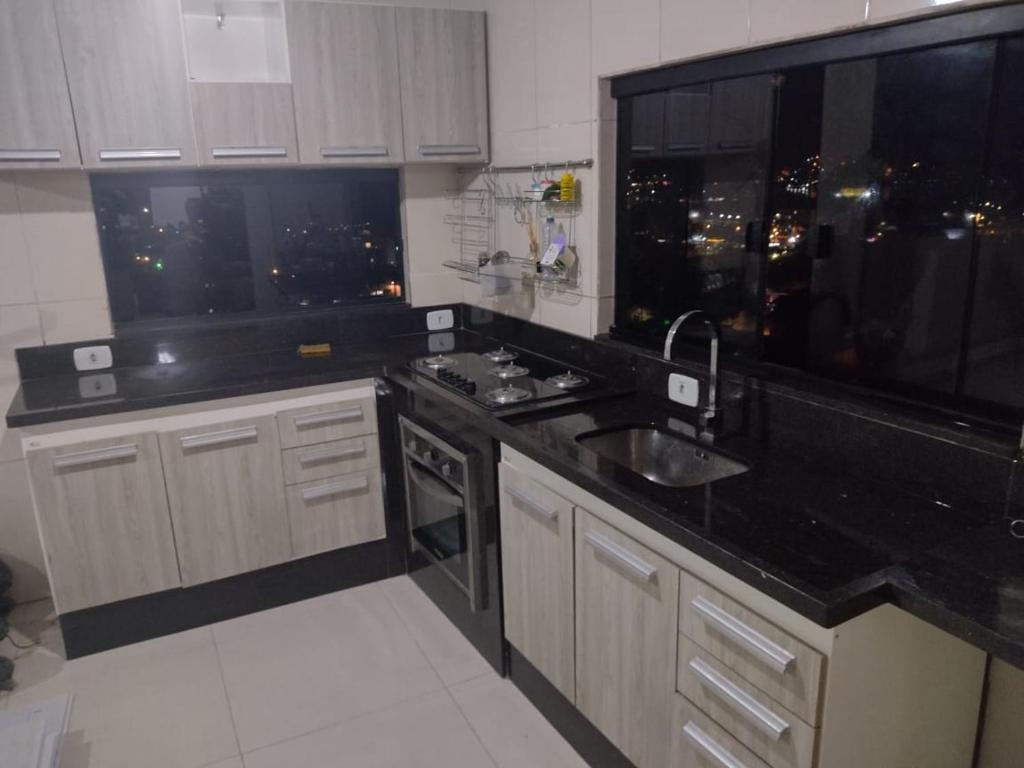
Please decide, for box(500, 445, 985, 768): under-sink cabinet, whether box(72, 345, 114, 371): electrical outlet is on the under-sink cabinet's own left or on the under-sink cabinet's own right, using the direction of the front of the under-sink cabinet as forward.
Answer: on the under-sink cabinet's own right

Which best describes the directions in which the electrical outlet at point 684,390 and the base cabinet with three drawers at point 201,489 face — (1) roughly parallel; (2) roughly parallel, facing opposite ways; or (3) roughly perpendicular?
roughly perpendicular

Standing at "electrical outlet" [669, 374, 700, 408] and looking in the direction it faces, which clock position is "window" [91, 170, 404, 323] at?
The window is roughly at 2 o'clock from the electrical outlet.

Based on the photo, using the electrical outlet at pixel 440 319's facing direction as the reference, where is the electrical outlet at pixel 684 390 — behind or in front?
in front

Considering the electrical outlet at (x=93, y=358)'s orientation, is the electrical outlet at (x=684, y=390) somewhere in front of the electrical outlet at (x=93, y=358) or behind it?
in front

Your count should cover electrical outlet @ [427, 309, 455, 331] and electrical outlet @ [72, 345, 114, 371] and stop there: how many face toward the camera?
2

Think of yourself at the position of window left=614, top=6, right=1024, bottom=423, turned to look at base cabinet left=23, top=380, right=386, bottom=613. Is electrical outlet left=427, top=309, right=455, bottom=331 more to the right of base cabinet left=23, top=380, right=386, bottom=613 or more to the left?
right

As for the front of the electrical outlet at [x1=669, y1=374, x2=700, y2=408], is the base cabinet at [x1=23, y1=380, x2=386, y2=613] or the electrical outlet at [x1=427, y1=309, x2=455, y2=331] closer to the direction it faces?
the base cabinet

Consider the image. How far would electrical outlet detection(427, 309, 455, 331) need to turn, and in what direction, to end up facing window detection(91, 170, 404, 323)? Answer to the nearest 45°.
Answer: approximately 90° to its right

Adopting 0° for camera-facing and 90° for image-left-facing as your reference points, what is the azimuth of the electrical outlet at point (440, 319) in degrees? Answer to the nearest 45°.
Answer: approximately 0°

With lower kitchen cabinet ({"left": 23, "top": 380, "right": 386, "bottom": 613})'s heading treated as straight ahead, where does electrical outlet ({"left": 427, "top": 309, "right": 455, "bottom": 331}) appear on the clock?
The electrical outlet is roughly at 8 o'clock from the lower kitchen cabinet.

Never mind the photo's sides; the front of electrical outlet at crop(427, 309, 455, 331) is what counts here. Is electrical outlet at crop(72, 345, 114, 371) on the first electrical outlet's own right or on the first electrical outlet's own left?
on the first electrical outlet's own right
